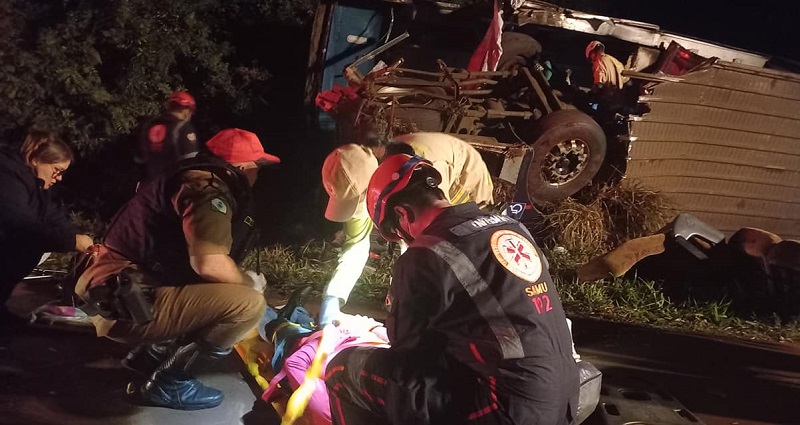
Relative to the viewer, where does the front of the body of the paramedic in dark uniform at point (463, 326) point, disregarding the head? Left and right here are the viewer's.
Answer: facing away from the viewer and to the left of the viewer

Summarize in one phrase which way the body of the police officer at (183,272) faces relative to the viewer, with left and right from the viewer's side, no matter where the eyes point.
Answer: facing to the right of the viewer

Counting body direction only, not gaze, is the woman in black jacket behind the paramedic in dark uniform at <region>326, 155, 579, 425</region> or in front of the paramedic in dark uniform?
in front

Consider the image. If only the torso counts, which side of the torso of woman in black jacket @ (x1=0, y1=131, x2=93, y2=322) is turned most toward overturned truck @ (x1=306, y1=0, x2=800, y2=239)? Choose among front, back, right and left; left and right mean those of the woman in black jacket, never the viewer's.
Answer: front

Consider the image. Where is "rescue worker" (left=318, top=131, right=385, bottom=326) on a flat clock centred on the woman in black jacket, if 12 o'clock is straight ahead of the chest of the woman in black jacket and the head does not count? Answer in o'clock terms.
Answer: The rescue worker is roughly at 1 o'clock from the woman in black jacket.

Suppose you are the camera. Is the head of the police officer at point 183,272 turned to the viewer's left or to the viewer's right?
to the viewer's right

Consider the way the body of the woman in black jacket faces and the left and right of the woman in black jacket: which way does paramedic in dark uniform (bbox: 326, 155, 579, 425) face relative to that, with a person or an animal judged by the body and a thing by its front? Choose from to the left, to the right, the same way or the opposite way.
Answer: to the left

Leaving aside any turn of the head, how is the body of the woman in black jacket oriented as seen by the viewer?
to the viewer's right

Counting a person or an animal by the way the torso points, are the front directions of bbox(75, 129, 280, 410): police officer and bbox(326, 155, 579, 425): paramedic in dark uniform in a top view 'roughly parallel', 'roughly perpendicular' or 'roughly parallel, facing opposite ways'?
roughly perpendicular

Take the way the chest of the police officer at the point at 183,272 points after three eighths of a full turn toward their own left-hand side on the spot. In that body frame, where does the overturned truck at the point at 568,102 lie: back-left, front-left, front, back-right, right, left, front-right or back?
right

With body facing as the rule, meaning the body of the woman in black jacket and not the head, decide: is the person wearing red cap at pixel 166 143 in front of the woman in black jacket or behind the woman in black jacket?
in front

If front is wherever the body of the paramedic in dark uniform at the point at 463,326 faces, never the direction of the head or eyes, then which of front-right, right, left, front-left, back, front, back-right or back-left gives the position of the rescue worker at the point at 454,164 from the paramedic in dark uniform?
front-right
